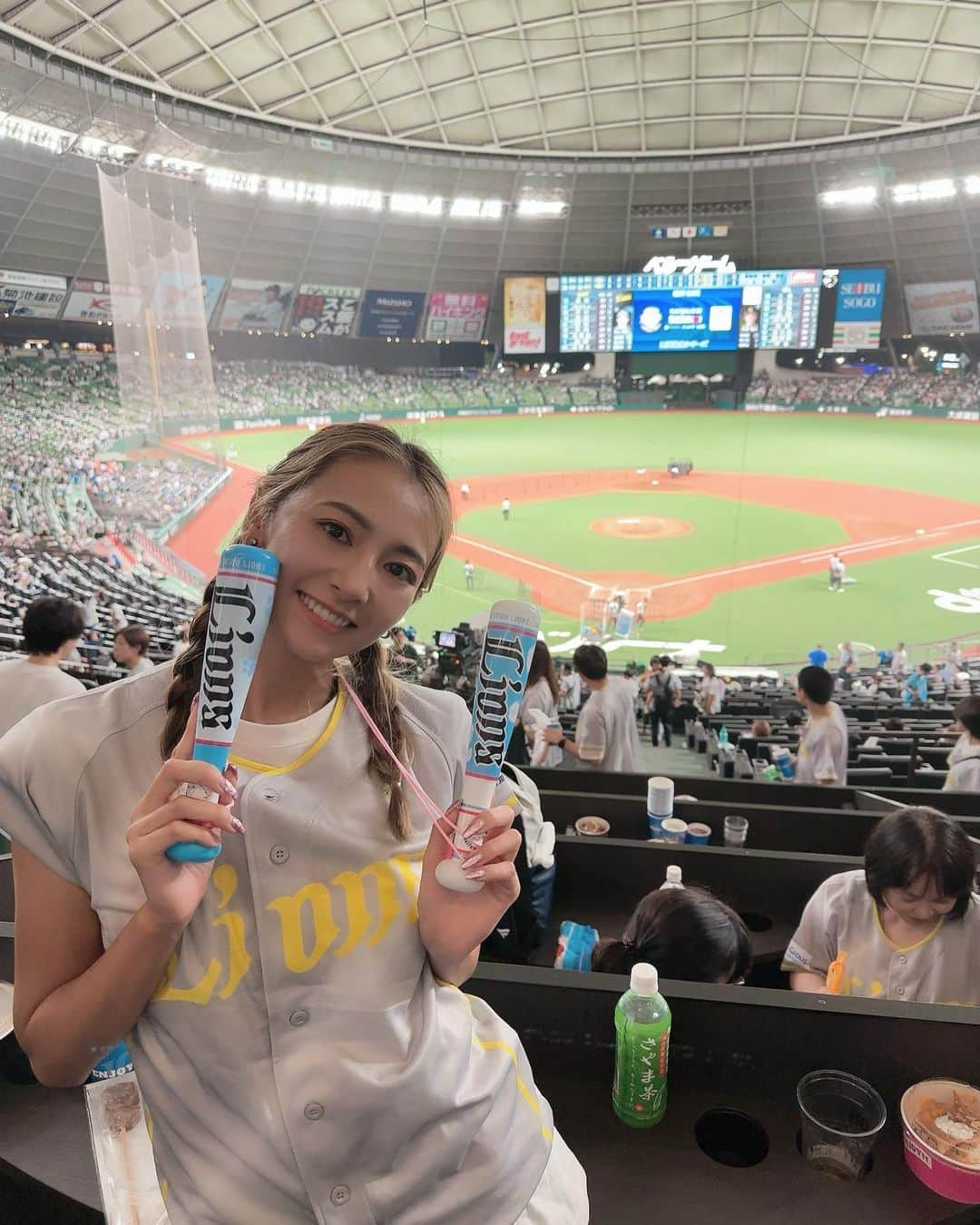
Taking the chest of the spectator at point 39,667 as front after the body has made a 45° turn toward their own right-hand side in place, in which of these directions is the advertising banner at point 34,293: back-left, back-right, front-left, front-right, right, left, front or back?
left

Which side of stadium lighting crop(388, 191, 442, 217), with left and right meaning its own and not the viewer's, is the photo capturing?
front

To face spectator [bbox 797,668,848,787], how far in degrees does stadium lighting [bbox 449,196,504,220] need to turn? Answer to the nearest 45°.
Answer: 0° — it already faces them

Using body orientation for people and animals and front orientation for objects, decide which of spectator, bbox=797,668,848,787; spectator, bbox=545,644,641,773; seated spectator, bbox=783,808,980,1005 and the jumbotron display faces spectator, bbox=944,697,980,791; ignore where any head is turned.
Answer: the jumbotron display

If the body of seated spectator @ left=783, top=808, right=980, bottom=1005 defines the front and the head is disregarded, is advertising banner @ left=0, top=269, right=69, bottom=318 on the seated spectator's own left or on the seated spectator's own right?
on the seated spectator's own right

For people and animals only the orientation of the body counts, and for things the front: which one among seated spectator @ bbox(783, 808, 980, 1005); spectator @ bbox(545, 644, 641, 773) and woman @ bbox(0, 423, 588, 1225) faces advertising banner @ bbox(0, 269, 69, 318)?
the spectator

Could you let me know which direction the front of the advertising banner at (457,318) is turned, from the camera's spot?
facing the viewer

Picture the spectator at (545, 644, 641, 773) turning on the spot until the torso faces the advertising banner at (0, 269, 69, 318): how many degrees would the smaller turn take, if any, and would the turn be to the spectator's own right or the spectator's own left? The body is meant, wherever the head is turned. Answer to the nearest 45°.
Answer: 0° — they already face it

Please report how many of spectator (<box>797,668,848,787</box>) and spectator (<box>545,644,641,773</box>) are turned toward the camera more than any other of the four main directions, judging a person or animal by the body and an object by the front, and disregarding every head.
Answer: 0

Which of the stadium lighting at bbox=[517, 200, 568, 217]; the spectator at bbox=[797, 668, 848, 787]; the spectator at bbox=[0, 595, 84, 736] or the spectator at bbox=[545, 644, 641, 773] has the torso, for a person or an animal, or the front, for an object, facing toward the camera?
the stadium lighting

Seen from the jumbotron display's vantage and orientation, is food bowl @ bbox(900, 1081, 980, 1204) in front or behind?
in front

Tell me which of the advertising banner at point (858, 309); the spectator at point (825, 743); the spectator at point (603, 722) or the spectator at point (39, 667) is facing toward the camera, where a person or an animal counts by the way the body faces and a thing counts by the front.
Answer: the advertising banner
